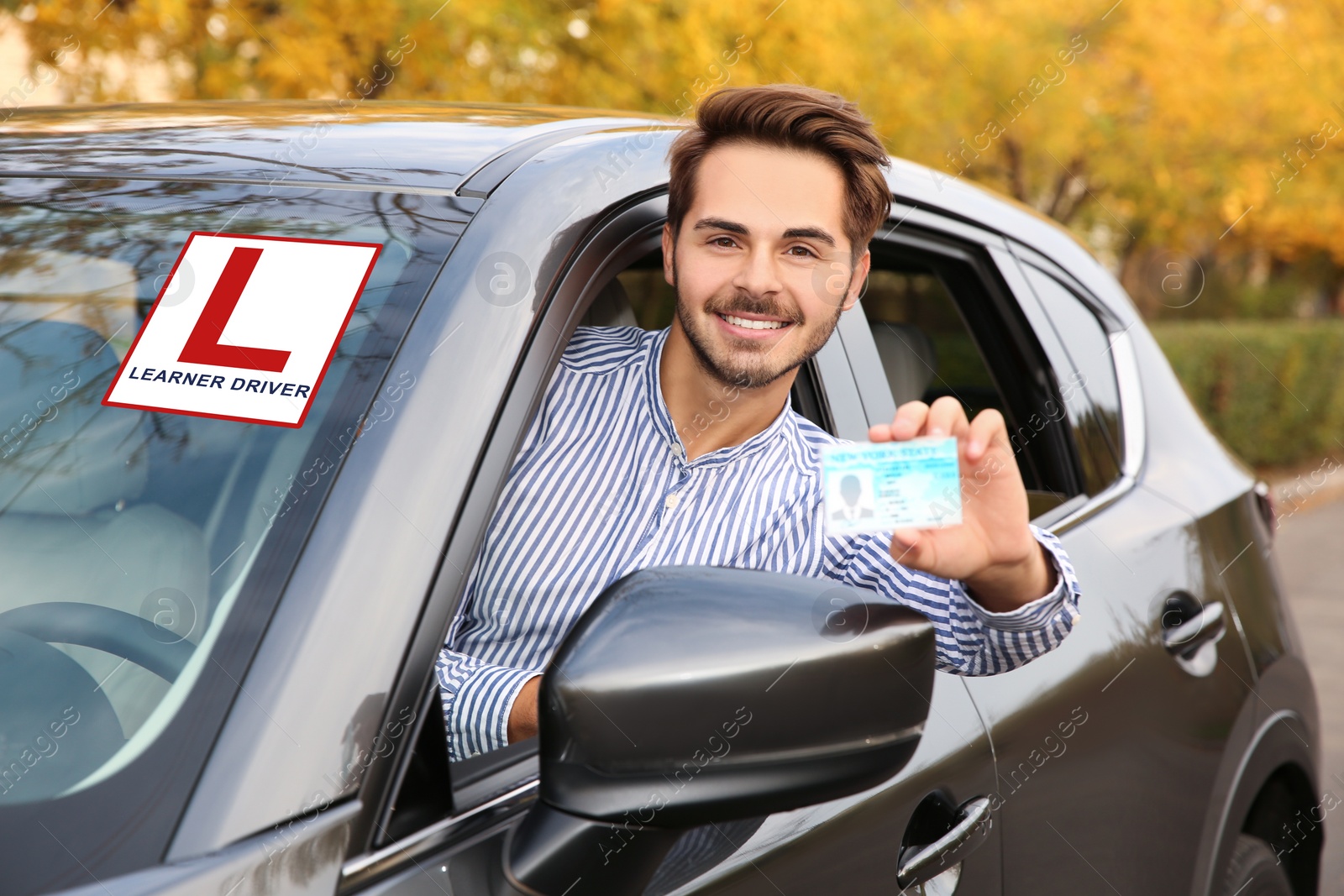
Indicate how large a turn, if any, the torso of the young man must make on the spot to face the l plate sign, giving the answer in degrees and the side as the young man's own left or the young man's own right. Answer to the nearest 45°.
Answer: approximately 45° to the young man's own right

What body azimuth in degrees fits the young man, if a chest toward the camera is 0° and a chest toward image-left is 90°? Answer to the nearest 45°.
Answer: approximately 0°

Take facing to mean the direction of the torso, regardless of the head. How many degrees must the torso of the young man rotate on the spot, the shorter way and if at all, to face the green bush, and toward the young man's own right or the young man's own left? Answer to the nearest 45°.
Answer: approximately 135° to the young man's own left

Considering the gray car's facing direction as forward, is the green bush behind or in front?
behind

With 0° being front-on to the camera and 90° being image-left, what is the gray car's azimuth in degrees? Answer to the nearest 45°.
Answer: approximately 45°

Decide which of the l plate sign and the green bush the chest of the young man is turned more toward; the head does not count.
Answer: the l plate sign
